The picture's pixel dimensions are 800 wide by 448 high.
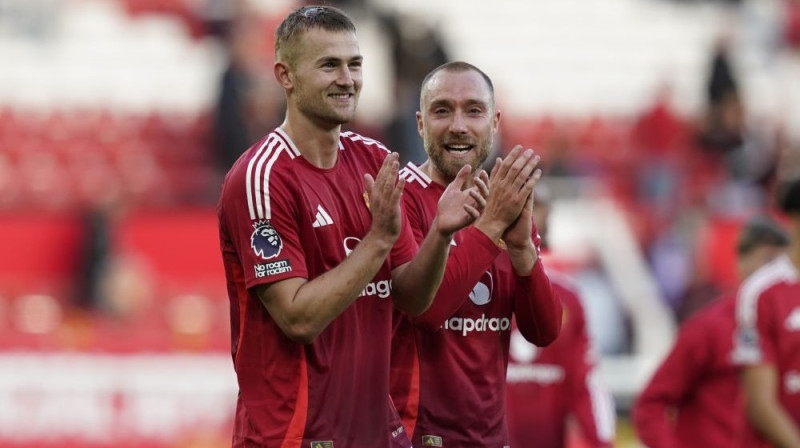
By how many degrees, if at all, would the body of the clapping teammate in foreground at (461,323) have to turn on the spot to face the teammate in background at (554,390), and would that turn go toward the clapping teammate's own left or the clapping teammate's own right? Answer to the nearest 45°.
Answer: approximately 135° to the clapping teammate's own left

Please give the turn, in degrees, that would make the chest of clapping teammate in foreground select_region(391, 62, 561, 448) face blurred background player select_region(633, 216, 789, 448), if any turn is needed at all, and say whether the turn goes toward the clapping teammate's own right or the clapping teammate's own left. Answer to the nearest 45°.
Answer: approximately 90° to the clapping teammate's own left

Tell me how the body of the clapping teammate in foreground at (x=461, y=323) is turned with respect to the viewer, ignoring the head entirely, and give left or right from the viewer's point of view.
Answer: facing the viewer and to the right of the viewer

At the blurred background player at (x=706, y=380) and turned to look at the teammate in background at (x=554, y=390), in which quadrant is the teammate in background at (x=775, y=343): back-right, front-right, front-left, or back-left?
back-left

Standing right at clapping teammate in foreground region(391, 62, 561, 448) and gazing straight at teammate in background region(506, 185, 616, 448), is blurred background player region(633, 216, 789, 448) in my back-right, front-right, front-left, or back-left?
front-right

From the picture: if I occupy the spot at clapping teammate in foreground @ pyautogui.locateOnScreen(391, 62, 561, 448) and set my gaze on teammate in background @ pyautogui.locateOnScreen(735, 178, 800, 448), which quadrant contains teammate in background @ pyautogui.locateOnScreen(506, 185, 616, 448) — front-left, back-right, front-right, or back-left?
front-left

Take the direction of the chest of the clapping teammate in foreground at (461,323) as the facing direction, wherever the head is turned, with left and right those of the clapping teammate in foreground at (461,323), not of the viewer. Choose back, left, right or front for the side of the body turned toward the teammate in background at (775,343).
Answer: left
